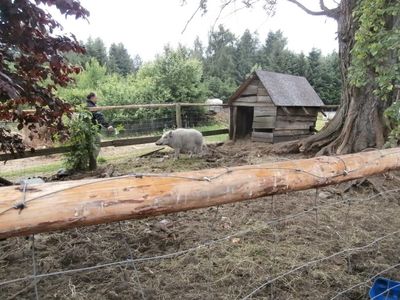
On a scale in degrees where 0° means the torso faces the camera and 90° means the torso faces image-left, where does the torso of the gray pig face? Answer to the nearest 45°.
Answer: approximately 90°

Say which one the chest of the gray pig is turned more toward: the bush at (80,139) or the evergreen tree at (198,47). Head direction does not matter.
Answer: the bush

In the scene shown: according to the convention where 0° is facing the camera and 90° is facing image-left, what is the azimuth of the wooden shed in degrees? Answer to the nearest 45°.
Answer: approximately 45°

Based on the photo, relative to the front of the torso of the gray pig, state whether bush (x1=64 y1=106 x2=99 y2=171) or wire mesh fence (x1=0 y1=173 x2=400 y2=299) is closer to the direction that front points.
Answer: the bush

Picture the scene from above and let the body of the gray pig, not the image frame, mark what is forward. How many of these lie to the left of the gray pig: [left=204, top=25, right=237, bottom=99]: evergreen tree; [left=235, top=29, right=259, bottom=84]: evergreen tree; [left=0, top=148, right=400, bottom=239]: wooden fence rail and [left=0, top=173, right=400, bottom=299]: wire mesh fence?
2

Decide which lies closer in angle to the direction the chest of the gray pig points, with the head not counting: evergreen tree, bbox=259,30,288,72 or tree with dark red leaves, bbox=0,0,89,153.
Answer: the tree with dark red leaves

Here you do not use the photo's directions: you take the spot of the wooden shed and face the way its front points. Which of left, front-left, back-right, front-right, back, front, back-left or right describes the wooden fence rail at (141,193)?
front-left

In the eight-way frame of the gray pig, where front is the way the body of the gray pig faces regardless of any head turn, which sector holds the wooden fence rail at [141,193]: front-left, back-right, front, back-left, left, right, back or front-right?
left

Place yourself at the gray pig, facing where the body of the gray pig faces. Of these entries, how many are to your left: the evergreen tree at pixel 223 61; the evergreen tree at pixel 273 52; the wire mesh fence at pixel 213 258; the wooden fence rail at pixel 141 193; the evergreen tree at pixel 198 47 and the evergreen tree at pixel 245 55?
2

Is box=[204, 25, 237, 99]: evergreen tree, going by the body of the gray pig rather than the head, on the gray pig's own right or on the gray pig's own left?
on the gray pig's own right

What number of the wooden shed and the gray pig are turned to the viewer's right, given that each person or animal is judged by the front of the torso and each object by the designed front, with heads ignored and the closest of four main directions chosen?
0

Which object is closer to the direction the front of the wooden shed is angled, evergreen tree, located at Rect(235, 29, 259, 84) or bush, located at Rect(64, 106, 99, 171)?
the bush

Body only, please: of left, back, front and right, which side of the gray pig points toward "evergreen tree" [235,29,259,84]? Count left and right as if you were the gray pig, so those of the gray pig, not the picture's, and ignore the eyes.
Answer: right
